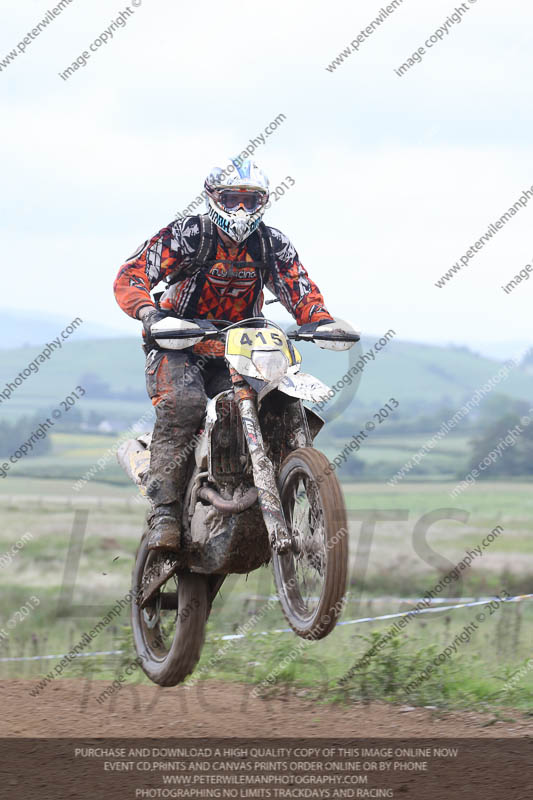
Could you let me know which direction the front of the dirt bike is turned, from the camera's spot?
facing the viewer and to the right of the viewer
